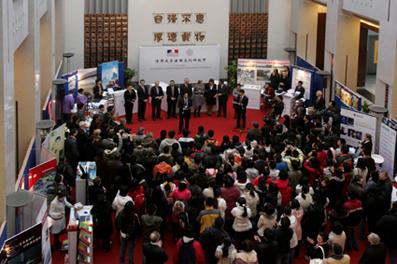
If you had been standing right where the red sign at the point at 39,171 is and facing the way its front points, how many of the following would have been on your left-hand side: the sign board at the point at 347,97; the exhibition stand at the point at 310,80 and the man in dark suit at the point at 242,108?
3

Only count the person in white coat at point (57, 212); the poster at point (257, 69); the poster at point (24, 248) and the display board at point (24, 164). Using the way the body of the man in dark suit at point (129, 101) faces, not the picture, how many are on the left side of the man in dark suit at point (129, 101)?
1

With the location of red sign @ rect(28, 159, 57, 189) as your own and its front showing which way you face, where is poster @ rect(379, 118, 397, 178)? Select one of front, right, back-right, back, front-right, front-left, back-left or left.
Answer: front-left

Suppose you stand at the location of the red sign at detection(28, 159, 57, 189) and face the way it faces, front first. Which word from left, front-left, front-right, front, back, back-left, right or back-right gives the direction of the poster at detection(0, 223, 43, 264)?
front-right

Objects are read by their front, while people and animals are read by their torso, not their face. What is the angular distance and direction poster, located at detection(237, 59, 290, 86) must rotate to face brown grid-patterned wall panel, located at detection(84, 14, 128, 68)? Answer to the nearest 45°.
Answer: approximately 90° to its right

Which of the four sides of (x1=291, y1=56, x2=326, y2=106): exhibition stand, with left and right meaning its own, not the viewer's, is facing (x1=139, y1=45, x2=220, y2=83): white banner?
right

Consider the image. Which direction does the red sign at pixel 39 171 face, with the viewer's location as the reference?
facing the viewer and to the right of the viewer

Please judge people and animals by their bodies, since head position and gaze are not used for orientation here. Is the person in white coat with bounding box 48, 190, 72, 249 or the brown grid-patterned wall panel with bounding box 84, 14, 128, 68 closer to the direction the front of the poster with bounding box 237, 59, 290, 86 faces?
the person in white coat

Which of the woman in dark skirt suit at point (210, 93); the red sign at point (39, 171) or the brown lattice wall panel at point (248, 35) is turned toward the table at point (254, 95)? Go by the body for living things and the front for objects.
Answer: the brown lattice wall panel

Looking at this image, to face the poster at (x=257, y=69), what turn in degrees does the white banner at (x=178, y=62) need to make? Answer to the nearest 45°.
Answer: approximately 90° to its left

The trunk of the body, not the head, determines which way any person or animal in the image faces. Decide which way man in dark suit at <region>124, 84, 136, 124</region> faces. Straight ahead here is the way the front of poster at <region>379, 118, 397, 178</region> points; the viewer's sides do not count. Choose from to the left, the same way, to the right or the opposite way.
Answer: to the left

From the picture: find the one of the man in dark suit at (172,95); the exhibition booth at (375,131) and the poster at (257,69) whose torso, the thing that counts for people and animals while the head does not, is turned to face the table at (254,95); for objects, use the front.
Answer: the poster

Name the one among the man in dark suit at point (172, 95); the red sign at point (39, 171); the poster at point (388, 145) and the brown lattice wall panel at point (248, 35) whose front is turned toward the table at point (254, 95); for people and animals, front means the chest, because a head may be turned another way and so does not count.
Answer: the brown lattice wall panel

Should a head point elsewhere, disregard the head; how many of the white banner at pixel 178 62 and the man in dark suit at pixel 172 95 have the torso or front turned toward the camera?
2
